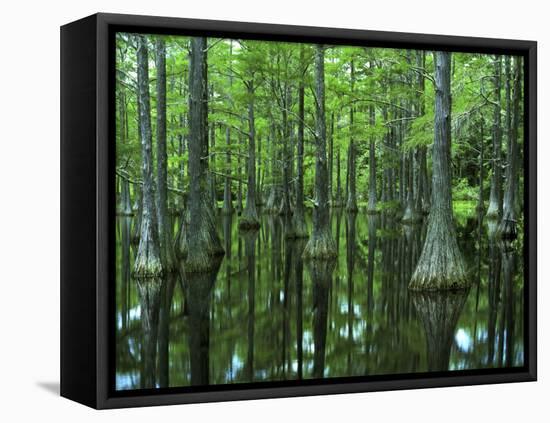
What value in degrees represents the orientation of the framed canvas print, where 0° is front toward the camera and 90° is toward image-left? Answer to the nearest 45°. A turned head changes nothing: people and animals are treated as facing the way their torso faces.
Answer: approximately 315°
